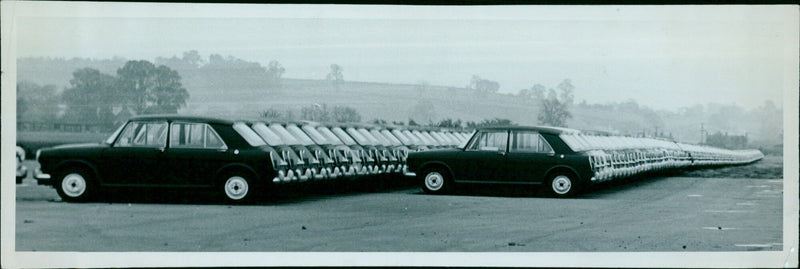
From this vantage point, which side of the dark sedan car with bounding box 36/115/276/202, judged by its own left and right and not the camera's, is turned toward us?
left

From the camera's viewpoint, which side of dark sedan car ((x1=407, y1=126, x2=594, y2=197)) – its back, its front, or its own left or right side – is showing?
left

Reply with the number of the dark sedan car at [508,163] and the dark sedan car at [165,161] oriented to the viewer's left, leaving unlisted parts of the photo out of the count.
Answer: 2
